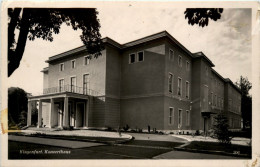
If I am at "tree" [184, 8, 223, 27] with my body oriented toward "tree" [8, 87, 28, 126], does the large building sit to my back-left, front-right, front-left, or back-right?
front-right

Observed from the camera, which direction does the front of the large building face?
facing the viewer and to the left of the viewer

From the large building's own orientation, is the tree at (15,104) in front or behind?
in front

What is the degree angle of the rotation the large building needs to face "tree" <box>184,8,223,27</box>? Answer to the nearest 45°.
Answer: approximately 45° to its left

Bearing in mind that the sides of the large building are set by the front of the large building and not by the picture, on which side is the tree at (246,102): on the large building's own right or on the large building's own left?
on the large building's own left
